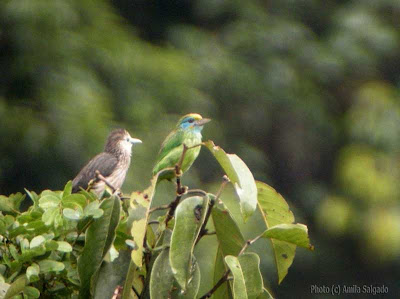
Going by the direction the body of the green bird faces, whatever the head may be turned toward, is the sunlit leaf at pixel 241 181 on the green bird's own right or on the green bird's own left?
on the green bird's own right

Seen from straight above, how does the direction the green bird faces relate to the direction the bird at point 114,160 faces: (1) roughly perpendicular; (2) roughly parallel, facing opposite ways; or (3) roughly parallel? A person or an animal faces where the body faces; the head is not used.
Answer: roughly parallel

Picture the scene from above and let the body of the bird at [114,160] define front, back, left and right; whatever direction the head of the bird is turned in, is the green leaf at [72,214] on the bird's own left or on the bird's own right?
on the bird's own right

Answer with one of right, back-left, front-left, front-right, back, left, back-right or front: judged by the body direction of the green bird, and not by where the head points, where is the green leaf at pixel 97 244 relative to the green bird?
right

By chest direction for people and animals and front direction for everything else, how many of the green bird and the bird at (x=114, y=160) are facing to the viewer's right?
2

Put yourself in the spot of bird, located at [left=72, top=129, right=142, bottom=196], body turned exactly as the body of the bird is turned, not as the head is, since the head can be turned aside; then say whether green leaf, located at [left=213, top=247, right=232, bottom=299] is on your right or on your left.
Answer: on your right

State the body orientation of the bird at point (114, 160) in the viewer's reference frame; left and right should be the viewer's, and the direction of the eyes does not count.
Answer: facing to the right of the viewer

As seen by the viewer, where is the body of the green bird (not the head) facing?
to the viewer's right

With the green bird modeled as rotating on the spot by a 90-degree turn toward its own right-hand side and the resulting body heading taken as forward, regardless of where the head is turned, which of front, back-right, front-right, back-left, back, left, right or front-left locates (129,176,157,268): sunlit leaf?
front

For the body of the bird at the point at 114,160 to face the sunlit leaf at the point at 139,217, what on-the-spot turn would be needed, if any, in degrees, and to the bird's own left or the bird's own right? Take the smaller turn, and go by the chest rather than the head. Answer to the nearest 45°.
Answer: approximately 90° to the bird's own right
